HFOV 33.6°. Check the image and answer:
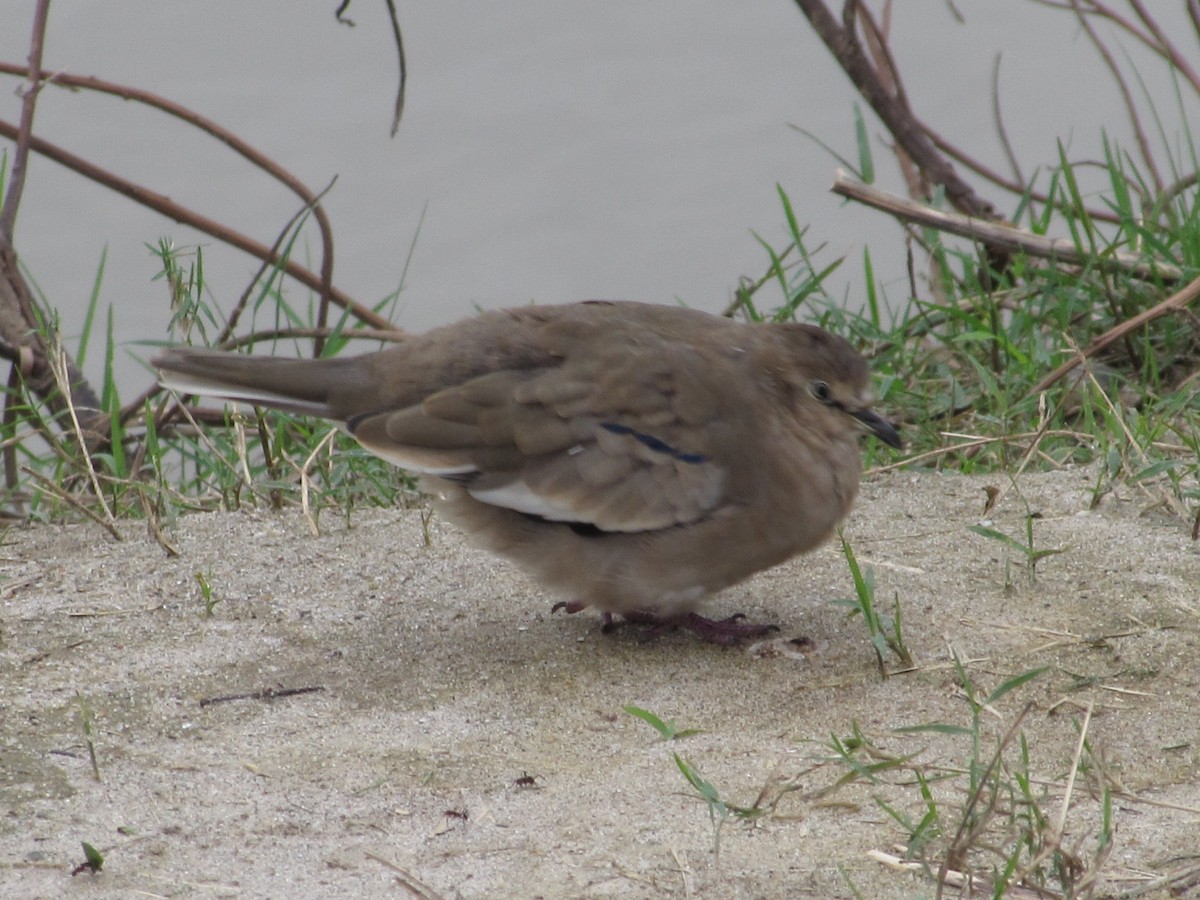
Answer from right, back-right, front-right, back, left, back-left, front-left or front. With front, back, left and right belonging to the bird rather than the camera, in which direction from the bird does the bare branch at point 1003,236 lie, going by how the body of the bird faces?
front-left

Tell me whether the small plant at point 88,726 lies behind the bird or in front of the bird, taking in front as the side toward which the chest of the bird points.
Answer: behind

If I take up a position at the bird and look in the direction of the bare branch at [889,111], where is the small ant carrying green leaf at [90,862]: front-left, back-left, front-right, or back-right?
back-left

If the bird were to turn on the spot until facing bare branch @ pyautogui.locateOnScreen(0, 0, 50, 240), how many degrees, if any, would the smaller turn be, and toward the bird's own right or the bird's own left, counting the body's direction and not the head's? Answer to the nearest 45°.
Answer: approximately 135° to the bird's own left

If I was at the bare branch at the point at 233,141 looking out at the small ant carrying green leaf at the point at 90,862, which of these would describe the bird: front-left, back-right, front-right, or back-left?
front-left

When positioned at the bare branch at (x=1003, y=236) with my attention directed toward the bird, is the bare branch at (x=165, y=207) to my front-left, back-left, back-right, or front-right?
front-right

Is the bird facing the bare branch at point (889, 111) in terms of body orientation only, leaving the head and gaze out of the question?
no

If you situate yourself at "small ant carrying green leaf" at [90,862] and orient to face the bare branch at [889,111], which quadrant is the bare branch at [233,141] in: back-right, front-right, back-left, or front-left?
front-left

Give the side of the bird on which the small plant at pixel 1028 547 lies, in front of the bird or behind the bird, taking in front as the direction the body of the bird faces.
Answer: in front

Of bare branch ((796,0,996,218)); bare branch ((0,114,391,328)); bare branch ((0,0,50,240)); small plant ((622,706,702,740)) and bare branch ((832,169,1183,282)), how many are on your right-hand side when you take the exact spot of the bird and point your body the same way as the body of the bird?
1

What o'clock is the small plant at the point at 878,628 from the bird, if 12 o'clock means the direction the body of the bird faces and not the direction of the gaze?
The small plant is roughly at 1 o'clock from the bird.

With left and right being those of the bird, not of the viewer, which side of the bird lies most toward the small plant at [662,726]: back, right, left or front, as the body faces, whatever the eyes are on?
right

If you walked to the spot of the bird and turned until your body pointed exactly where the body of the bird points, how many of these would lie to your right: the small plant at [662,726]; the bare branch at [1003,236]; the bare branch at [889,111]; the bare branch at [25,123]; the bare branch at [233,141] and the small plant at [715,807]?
2

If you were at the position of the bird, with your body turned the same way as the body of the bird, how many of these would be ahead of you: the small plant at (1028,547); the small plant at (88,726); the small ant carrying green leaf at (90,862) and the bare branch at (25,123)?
1

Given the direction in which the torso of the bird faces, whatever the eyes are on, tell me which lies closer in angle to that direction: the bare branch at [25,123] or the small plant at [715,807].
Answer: the small plant

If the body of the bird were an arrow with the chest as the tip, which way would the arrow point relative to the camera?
to the viewer's right

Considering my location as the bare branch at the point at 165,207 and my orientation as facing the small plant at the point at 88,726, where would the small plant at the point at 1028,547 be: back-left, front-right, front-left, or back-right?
front-left
